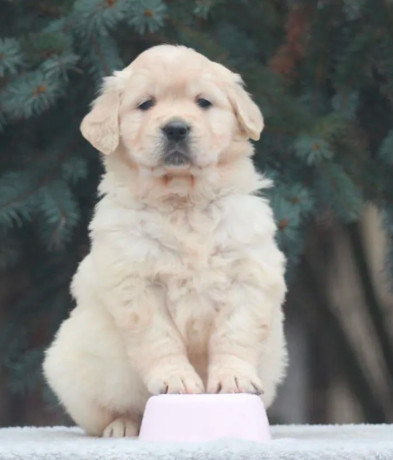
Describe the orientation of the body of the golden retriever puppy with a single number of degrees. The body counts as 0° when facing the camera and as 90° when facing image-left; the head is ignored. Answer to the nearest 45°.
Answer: approximately 0°
